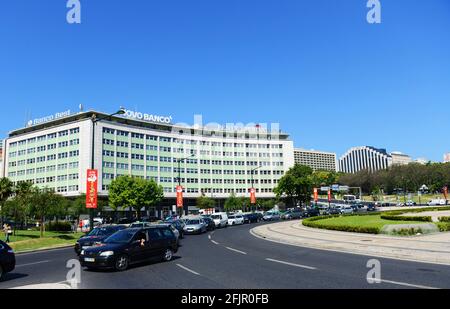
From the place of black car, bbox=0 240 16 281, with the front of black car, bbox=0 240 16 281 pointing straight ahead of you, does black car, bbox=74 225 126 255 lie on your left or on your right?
on your right

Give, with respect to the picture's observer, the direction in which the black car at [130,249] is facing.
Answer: facing the viewer and to the left of the viewer

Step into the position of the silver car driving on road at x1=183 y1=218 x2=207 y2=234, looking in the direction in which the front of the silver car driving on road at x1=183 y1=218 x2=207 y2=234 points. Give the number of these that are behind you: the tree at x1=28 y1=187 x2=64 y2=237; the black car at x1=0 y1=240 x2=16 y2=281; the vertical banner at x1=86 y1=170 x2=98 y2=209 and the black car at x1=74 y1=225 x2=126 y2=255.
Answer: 0

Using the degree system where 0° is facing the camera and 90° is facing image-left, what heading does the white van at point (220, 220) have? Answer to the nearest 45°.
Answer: approximately 45°

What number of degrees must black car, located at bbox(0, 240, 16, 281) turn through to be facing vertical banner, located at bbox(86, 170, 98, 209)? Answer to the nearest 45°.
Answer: approximately 90° to its right

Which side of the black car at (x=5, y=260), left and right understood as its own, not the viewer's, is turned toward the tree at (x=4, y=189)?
right

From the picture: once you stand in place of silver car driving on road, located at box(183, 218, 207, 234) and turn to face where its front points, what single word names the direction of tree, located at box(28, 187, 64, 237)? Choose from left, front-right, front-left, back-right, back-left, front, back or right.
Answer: front-right

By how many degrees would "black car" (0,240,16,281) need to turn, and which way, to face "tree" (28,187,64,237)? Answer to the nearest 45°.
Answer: approximately 90° to its right

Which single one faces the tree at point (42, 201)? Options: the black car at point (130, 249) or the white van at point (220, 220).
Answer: the white van

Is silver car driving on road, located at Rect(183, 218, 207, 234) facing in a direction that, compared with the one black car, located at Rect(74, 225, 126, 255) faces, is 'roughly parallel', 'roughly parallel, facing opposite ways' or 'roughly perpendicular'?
roughly parallel

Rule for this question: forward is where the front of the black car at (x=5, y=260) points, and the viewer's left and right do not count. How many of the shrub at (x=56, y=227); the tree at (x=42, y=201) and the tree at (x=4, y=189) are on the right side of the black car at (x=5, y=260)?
3

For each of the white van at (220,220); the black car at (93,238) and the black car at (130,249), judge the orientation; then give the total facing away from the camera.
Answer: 0

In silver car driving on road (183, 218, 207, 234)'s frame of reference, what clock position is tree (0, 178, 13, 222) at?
The tree is roughly at 2 o'clock from the silver car driving on road.

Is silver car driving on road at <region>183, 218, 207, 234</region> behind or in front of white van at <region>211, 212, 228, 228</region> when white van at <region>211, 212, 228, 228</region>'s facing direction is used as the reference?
in front

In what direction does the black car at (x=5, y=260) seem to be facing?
to the viewer's left
